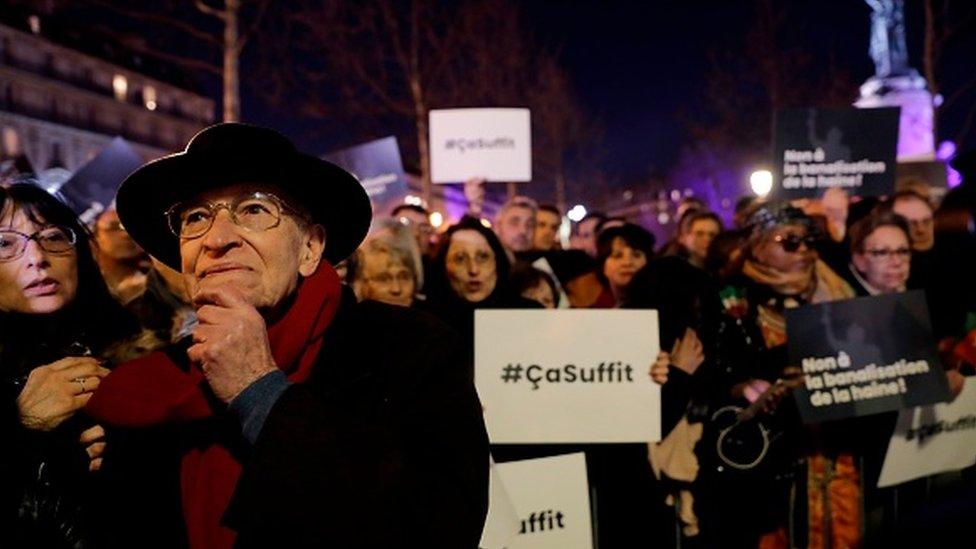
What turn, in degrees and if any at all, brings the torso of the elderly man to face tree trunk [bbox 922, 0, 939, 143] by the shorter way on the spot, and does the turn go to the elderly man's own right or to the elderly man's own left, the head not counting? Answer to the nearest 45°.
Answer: approximately 180°

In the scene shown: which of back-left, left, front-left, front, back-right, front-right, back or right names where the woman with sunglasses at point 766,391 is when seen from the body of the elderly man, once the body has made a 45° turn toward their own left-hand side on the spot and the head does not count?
back-left

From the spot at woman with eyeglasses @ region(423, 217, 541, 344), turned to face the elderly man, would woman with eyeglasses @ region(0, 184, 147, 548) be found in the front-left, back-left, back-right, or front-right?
front-right

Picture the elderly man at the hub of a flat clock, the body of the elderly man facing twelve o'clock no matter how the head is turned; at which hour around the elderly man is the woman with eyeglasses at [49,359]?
The woman with eyeglasses is roughly at 3 o'clock from the elderly man.

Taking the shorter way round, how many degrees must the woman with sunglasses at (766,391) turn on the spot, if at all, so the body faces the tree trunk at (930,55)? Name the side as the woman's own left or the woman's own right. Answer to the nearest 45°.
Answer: approximately 135° to the woman's own left

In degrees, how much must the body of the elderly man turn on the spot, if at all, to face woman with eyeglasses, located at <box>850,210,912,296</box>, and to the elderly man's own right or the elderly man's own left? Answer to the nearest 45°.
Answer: approximately 180°

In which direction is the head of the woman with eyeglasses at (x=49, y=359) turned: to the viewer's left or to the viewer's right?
to the viewer's right

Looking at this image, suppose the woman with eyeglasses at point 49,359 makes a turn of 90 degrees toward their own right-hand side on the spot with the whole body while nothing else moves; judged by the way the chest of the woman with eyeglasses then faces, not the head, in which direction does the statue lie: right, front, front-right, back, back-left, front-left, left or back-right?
back-right

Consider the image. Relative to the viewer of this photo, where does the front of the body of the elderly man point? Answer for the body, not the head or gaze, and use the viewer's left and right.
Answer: facing the viewer and to the left of the viewer

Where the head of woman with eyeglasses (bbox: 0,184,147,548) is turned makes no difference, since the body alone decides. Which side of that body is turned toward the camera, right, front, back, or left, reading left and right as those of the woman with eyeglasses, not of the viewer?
front

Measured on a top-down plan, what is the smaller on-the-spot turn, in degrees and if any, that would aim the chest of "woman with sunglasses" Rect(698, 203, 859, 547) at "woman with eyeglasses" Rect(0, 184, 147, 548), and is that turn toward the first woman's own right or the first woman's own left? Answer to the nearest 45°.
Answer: approximately 90° to the first woman's own right

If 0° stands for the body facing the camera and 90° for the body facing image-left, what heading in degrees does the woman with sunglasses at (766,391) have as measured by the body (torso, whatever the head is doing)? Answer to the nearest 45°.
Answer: approximately 315°

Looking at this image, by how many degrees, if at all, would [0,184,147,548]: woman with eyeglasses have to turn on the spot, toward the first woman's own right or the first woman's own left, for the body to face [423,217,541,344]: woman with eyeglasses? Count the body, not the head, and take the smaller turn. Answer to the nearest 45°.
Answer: approximately 135° to the first woman's own left

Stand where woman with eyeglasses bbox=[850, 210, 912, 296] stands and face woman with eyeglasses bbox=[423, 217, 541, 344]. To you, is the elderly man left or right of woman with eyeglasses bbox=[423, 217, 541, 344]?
left
